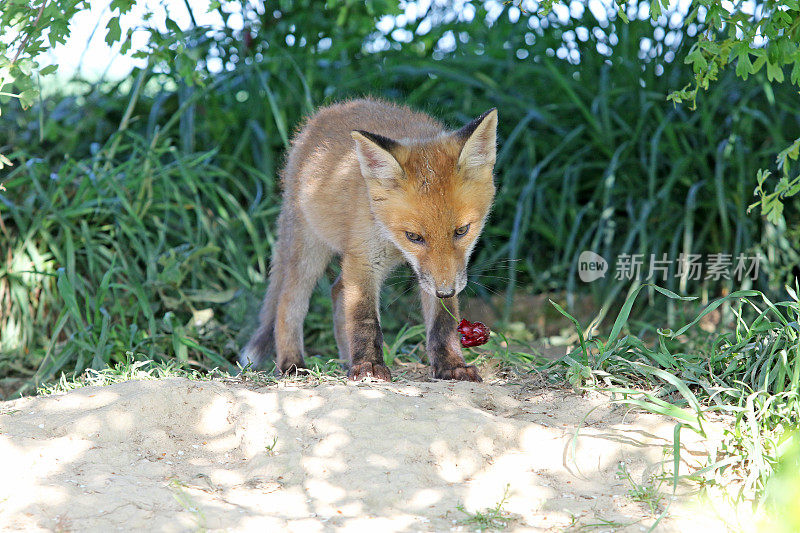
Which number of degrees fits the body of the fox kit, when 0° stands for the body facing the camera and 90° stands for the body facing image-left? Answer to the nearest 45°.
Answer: approximately 315°
